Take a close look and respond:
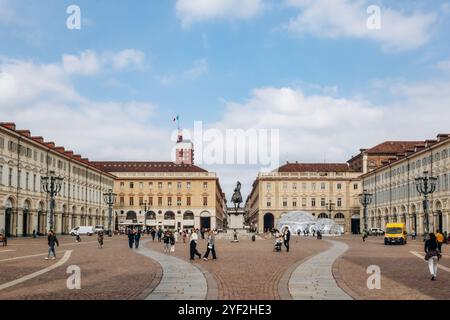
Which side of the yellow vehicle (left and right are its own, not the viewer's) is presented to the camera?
front

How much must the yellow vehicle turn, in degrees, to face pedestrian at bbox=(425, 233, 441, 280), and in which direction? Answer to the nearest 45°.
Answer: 0° — it already faces them
